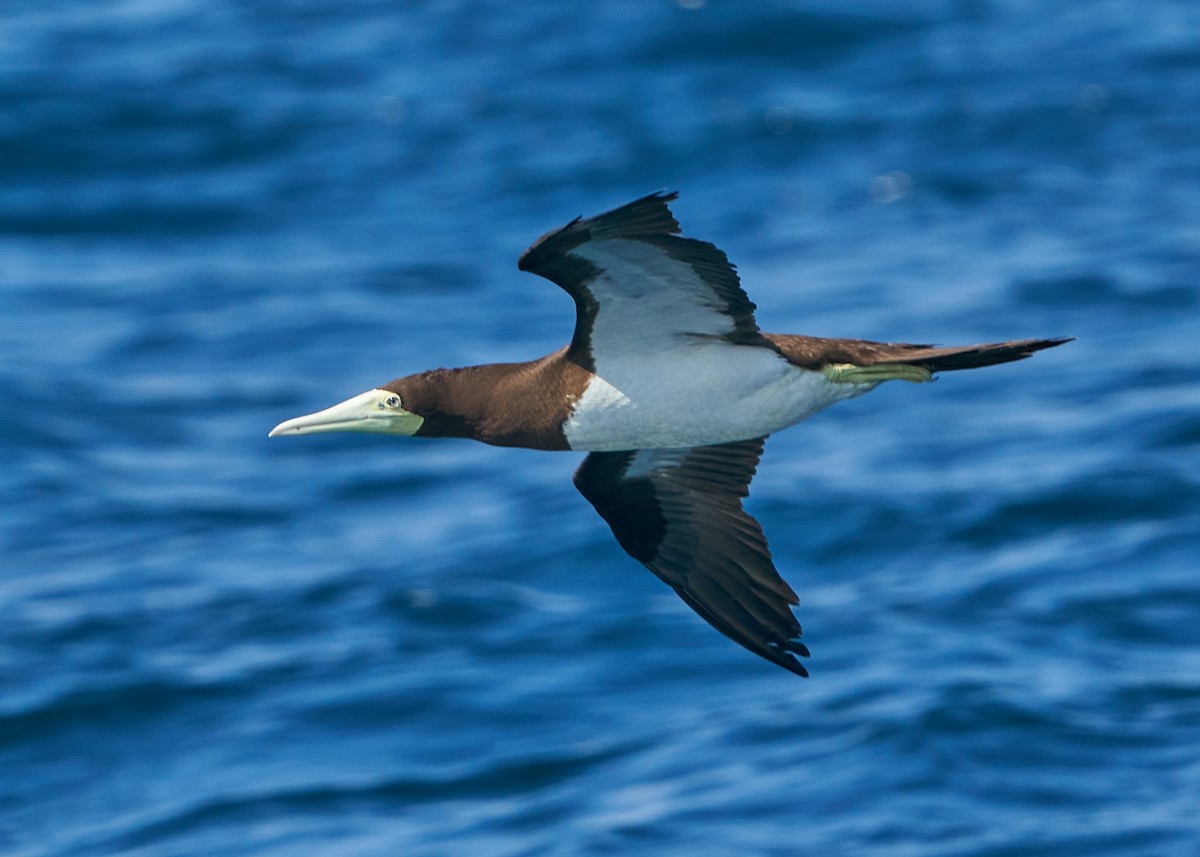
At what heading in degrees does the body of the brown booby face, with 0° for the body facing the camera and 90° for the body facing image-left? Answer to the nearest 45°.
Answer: approximately 90°
